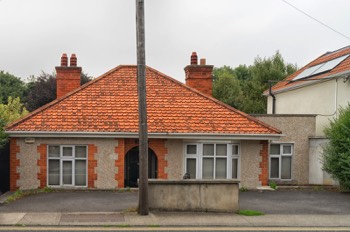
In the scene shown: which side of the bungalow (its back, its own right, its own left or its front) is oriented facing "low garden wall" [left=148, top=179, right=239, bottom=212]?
front

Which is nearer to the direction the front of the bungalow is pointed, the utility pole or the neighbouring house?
the utility pole

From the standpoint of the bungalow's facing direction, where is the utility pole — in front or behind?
in front

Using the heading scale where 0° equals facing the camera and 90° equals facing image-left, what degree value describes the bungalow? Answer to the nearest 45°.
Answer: approximately 0°

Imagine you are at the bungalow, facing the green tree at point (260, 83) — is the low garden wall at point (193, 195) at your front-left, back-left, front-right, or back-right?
back-right

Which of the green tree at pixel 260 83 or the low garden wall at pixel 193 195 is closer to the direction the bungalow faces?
the low garden wall

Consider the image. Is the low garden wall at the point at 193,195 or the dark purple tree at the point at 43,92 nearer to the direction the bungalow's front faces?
the low garden wall

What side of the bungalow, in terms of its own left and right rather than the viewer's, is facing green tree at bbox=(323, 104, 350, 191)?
left

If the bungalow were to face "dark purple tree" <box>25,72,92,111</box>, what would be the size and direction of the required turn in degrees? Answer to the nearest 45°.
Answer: approximately 180°
